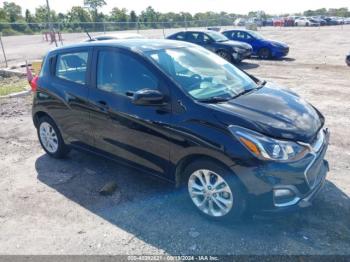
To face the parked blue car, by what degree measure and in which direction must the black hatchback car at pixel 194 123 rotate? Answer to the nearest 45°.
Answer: approximately 135° to its left

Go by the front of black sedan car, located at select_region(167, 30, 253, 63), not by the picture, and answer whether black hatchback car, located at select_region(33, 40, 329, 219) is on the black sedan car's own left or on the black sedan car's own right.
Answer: on the black sedan car's own right

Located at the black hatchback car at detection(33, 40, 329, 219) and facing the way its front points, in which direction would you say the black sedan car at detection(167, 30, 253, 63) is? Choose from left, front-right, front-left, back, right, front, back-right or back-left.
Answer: back-left

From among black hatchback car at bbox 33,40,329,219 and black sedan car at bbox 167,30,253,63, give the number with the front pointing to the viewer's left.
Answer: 0

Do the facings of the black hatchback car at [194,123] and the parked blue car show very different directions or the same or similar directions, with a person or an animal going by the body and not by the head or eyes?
same or similar directions

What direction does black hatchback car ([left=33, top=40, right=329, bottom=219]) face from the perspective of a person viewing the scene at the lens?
facing the viewer and to the right of the viewer

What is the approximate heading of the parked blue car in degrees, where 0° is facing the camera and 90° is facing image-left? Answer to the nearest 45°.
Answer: approximately 315°

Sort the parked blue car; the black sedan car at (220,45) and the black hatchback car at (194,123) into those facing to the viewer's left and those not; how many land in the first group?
0

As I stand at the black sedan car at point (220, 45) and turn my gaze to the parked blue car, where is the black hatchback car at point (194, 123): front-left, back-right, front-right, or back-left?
back-right

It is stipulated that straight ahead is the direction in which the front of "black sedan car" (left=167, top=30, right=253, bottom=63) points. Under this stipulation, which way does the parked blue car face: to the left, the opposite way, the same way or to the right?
the same way

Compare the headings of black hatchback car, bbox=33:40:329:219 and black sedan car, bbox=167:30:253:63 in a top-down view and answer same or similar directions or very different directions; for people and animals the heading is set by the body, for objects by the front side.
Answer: same or similar directions
